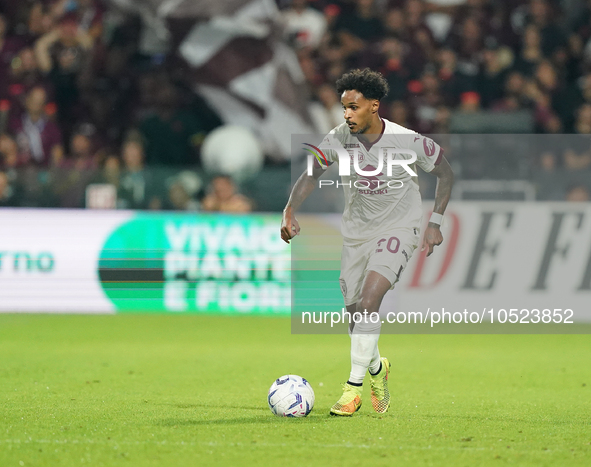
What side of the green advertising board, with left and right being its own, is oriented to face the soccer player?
front

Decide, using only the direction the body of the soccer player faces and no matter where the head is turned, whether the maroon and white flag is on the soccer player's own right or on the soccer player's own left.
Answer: on the soccer player's own right

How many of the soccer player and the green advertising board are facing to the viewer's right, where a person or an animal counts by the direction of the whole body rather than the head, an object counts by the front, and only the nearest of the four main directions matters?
0

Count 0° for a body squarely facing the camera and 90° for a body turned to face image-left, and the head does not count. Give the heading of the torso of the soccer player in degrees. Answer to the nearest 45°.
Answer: approximately 45°

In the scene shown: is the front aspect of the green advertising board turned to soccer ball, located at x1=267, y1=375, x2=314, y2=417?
yes

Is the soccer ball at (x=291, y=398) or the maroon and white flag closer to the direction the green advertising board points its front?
the soccer ball

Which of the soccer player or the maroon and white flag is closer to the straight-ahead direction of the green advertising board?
the soccer player

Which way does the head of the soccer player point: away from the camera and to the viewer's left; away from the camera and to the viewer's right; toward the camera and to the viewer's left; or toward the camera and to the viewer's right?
toward the camera and to the viewer's left

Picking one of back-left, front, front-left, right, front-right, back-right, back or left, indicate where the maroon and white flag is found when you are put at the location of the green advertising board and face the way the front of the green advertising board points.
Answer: back

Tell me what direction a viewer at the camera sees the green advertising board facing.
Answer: facing the viewer
